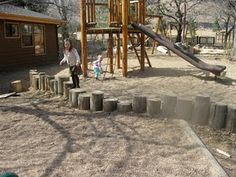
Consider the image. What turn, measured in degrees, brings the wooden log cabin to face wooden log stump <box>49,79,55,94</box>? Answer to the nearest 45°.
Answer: approximately 45° to its right

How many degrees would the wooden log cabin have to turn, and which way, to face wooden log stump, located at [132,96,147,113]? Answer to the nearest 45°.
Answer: approximately 45° to its right

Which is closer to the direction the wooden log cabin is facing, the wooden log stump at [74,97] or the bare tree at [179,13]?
the wooden log stump

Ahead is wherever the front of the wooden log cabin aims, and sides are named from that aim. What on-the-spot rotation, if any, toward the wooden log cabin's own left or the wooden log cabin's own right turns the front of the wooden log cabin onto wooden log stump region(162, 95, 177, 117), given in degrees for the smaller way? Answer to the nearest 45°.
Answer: approximately 45° to the wooden log cabin's own right

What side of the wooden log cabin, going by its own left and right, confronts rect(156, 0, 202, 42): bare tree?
left

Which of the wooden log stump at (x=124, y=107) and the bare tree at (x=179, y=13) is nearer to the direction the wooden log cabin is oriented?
the wooden log stump

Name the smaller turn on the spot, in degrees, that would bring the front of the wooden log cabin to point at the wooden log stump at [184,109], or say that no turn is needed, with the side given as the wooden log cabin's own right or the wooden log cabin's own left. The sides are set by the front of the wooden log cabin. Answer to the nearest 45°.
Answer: approximately 45° to the wooden log cabin's own right

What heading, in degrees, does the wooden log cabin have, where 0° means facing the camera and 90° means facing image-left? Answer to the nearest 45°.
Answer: approximately 315°
